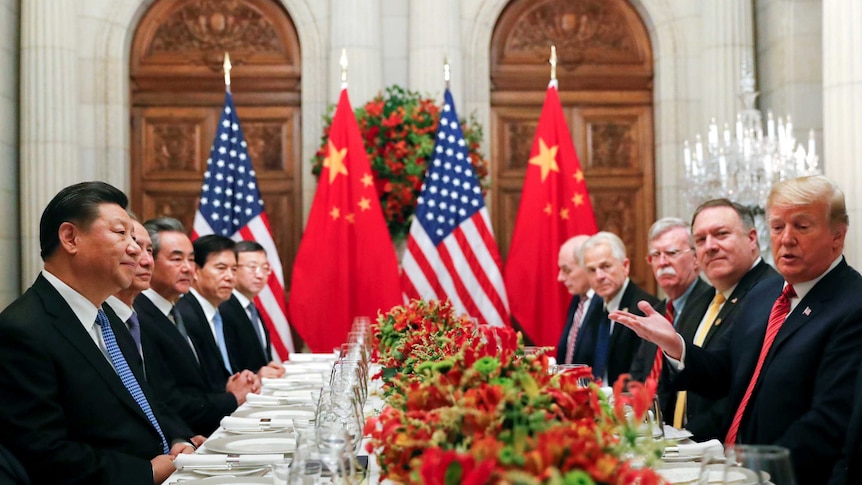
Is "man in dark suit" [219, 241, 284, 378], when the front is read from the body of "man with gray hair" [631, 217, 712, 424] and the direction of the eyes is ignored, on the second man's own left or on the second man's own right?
on the second man's own right

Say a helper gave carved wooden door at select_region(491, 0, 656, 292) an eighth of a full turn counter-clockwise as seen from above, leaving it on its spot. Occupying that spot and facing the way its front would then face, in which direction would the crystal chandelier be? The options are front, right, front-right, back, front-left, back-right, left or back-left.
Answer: front

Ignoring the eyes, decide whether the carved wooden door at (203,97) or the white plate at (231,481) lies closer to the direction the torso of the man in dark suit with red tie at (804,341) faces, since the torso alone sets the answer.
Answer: the white plate

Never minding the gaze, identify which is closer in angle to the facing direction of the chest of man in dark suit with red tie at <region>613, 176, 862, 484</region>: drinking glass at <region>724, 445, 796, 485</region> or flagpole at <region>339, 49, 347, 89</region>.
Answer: the drinking glass

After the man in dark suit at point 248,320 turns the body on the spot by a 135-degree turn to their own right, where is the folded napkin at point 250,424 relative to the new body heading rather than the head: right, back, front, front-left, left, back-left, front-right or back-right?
left

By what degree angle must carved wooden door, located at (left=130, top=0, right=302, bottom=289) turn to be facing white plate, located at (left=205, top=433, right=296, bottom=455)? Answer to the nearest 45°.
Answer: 0° — it already faces it

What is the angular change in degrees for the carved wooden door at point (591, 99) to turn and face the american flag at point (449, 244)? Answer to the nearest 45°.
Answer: approximately 45° to its right

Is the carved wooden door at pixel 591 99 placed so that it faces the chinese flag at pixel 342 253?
no

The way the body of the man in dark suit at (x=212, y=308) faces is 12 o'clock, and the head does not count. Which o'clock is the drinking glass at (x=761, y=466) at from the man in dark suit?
The drinking glass is roughly at 1 o'clock from the man in dark suit.

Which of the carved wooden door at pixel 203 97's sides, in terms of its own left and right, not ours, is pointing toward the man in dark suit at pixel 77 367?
front

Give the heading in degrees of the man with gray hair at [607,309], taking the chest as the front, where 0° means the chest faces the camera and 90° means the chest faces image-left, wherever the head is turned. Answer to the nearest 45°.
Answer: approximately 45°

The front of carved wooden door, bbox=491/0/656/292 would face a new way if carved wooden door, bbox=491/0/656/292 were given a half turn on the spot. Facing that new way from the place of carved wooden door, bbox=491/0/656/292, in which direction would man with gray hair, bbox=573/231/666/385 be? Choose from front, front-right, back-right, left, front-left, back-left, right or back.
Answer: back

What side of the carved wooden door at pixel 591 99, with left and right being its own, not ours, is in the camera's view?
front

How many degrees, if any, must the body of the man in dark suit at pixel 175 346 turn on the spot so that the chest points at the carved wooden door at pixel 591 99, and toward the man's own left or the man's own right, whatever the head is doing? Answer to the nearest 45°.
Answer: approximately 90° to the man's own left

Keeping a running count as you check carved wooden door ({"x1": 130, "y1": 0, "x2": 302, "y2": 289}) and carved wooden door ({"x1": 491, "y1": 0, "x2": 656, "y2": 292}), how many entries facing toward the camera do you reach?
2

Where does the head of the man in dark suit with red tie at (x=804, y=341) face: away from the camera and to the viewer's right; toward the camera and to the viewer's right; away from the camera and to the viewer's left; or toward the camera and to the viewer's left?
toward the camera and to the viewer's left

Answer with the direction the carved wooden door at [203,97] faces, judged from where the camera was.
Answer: facing the viewer

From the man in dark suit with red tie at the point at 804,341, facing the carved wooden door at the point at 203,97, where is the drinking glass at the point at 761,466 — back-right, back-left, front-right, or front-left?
back-left

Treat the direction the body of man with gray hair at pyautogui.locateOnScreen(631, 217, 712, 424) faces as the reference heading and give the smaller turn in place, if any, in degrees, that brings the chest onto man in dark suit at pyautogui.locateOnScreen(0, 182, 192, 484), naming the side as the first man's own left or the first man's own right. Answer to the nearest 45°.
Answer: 0° — they already face them

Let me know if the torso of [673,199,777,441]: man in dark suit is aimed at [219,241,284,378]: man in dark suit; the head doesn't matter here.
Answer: no
